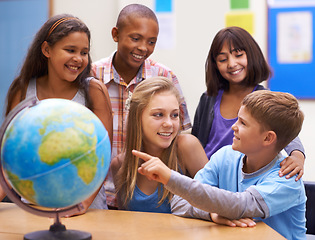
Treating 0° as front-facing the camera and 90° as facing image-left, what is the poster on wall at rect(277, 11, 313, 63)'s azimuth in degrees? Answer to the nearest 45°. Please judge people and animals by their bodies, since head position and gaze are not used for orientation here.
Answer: approximately 0°

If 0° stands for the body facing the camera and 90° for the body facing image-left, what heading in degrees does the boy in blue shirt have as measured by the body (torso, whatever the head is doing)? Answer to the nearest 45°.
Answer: approximately 45°

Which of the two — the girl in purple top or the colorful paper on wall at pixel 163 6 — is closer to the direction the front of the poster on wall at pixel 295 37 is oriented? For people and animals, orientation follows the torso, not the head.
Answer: the girl in purple top

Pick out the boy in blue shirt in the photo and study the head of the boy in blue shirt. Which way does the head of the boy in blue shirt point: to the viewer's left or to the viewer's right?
to the viewer's left

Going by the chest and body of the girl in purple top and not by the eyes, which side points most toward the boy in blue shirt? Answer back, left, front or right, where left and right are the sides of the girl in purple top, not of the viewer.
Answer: front

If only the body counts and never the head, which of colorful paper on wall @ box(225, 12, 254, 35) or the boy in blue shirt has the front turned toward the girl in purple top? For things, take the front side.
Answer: the colorful paper on wall

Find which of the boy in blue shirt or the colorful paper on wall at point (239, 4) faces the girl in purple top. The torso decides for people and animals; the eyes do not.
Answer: the colorful paper on wall

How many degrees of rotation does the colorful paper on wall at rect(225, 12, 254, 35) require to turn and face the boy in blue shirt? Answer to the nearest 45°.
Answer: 0° — it already faces them

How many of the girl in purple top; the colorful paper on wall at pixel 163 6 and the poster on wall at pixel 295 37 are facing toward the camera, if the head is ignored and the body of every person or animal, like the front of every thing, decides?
3
